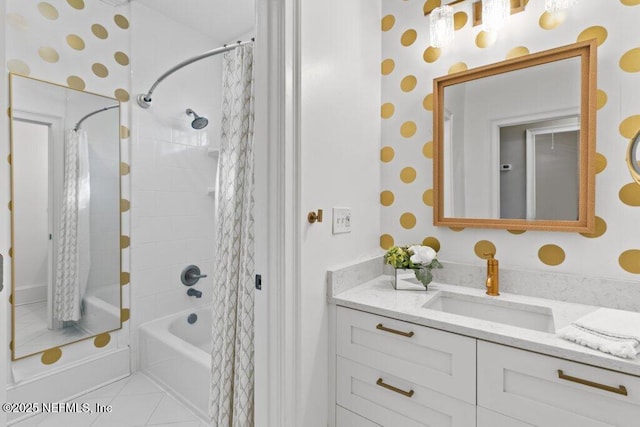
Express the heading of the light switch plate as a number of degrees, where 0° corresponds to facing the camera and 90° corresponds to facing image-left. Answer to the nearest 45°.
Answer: approximately 315°

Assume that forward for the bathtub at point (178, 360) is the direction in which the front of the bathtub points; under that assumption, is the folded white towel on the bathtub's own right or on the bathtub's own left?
on the bathtub's own left

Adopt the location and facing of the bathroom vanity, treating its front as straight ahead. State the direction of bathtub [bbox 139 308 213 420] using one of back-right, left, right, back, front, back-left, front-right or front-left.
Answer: front-right

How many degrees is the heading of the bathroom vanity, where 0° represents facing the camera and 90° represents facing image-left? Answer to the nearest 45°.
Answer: approximately 45°

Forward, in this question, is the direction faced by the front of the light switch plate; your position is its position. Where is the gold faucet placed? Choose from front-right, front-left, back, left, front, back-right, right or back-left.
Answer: front-left

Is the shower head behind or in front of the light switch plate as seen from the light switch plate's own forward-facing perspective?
behind

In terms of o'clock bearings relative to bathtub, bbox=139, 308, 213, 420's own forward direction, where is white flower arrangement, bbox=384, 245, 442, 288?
The white flower arrangement is roughly at 9 o'clock from the bathtub.

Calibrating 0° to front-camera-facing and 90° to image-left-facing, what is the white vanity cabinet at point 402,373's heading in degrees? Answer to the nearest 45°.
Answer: approximately 45°
